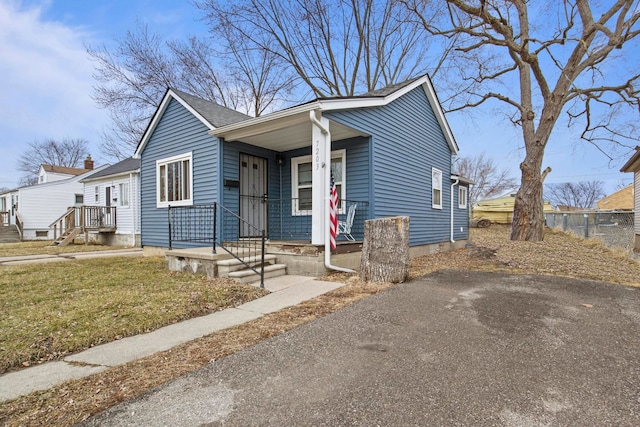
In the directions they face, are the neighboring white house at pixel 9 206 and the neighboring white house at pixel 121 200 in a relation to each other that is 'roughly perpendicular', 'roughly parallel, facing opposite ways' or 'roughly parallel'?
roughly parallel

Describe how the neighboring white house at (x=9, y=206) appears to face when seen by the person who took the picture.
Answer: facing the viewer and to the left of the viewer

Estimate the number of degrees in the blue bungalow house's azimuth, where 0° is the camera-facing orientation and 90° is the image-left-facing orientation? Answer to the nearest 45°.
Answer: approximately 45°

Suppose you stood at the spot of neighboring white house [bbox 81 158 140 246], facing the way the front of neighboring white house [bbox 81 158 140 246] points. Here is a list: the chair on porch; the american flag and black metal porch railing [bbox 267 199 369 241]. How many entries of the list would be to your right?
0

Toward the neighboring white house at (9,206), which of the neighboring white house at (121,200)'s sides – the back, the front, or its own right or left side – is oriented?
right

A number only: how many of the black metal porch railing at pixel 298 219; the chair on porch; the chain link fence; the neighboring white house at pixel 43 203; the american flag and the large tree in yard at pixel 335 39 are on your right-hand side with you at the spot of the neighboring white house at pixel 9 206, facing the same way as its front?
0

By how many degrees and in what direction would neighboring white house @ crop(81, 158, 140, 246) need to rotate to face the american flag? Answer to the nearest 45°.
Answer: approximately 45° to its left

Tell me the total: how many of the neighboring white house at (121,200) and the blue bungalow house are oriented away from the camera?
0

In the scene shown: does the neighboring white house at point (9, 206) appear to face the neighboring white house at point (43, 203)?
no

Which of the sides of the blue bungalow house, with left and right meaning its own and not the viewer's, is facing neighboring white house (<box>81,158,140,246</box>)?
right

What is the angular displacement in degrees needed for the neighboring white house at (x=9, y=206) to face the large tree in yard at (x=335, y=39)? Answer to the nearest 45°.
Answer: approximately 90° to its left

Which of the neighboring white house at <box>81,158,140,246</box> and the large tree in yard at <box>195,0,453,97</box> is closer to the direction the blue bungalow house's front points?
the neighboring white house

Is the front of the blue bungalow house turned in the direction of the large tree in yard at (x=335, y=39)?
no

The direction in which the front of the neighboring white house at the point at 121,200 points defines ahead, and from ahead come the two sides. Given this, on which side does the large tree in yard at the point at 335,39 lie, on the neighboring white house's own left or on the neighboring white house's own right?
on the neighboring white house's own left

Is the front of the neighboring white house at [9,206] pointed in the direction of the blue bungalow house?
no
